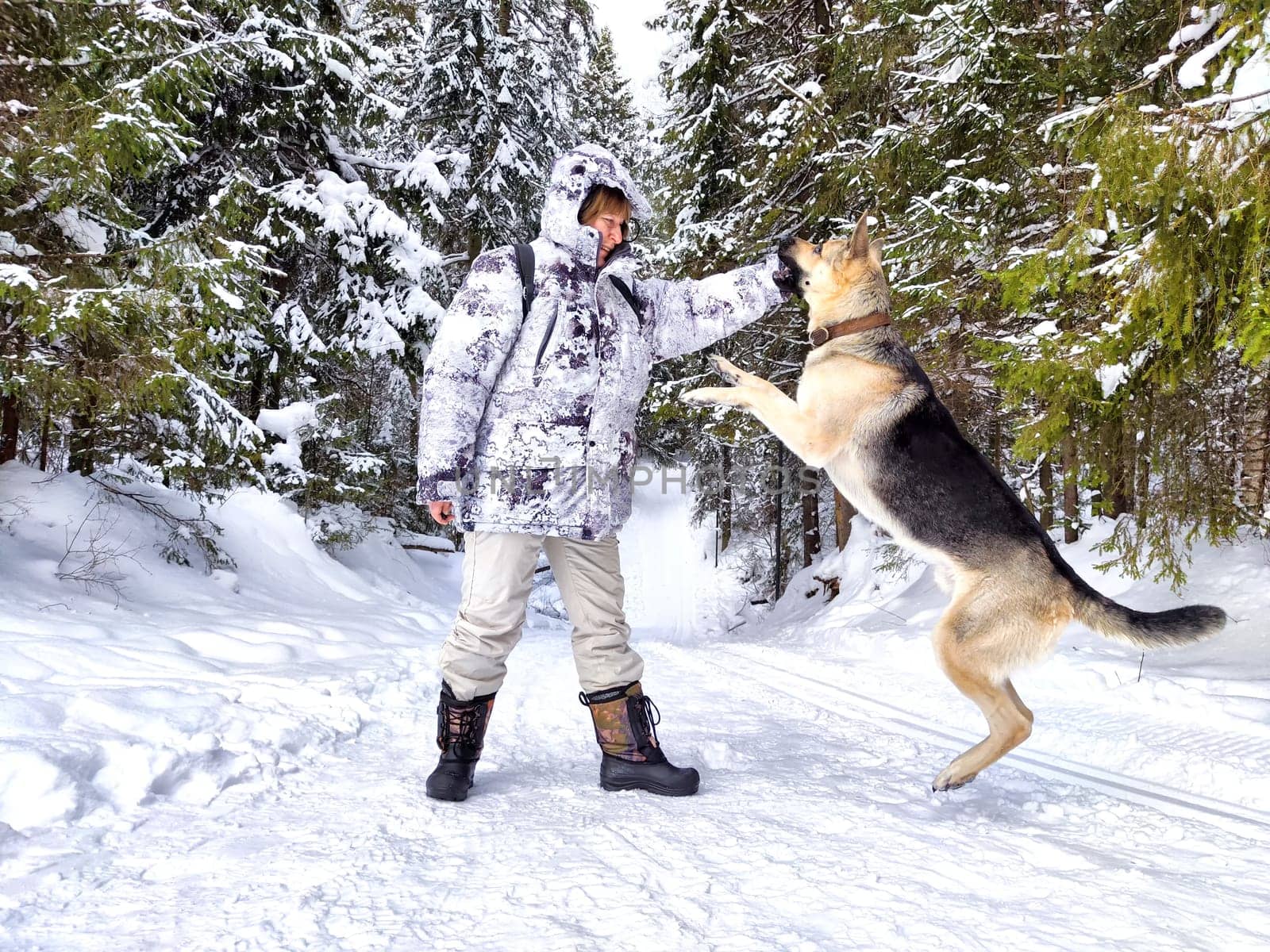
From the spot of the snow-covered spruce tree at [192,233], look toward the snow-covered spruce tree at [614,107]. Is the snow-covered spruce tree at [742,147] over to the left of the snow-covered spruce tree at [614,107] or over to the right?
right

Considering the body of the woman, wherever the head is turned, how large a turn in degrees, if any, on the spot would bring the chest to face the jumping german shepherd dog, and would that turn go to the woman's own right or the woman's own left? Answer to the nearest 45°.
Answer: approximately 45° to the woman's own left

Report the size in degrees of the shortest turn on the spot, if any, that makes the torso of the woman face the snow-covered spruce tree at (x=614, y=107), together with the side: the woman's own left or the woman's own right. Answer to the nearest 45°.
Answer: approximately 135° to the woman's own left

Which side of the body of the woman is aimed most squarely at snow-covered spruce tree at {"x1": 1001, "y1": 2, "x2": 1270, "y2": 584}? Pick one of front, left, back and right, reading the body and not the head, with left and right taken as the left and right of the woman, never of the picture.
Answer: left

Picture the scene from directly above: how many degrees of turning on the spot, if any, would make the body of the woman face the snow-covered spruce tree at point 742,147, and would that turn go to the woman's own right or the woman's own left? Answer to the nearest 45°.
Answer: approximately 135° to the woman's own left

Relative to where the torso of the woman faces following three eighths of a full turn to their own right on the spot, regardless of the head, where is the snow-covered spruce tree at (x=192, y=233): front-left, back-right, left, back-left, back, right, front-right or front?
front-right

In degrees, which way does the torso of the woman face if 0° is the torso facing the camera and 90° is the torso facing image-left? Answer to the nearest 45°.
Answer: approximately 315°
